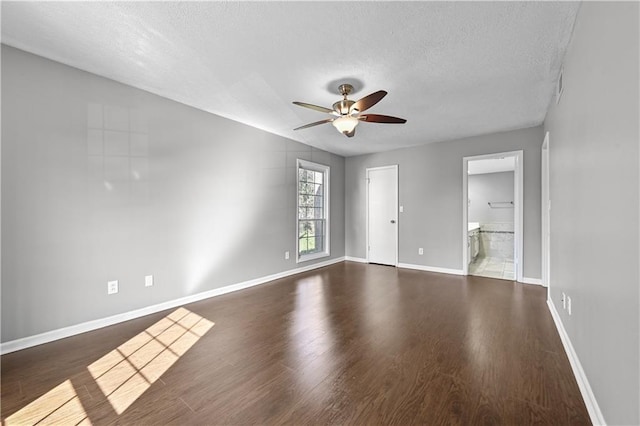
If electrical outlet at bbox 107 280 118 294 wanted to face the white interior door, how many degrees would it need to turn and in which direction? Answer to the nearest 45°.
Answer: approximately 45° to its left

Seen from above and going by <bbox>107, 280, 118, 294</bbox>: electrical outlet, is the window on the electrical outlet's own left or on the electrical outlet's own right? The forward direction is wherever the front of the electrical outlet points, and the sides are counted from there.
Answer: on the electrical outlet's own left

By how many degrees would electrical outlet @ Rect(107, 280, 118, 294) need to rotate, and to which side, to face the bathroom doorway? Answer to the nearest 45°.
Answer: approximately 45° to its left

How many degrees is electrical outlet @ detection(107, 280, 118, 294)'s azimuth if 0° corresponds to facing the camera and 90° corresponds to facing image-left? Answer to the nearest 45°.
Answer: approximately 315°
